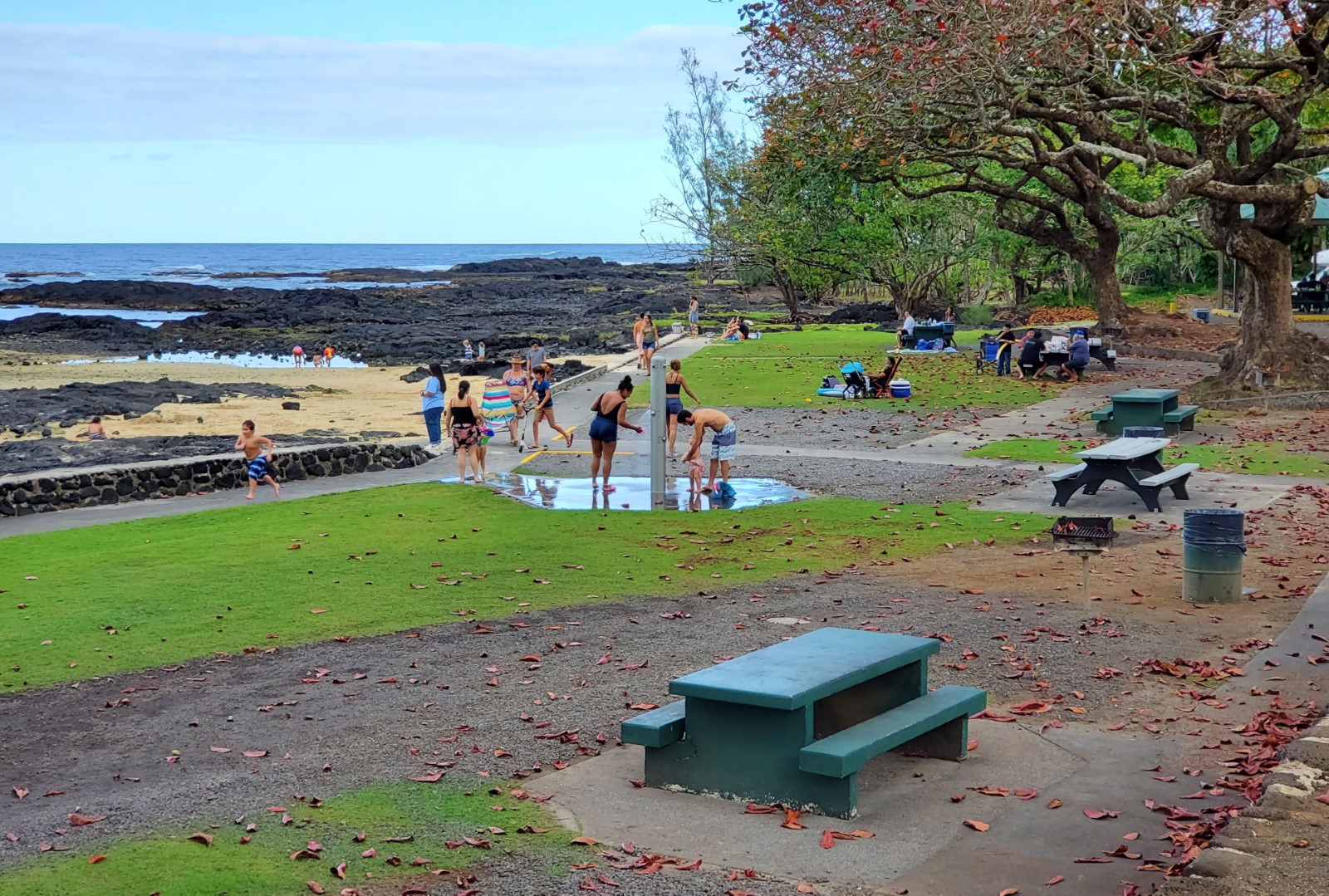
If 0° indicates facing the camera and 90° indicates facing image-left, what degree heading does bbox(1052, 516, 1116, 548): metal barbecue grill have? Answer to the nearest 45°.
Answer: approximately 0°

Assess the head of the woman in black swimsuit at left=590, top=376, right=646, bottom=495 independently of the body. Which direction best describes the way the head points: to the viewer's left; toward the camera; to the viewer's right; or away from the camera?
to the viewer's right

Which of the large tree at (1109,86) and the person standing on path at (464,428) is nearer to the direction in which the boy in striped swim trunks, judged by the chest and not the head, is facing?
the person standing on path

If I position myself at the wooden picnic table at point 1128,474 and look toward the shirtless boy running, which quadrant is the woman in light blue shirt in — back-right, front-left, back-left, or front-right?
front-right

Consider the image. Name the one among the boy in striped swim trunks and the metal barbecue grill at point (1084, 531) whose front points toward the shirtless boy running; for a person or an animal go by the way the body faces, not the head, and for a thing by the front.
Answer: the boy in striped swim trunks

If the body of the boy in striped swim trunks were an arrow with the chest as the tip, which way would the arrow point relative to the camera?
to the viewer's left

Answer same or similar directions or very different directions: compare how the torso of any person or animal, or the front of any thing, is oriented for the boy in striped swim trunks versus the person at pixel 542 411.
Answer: same or similar directions

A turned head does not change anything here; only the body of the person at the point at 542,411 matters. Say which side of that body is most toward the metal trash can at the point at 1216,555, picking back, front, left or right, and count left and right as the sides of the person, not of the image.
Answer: left
